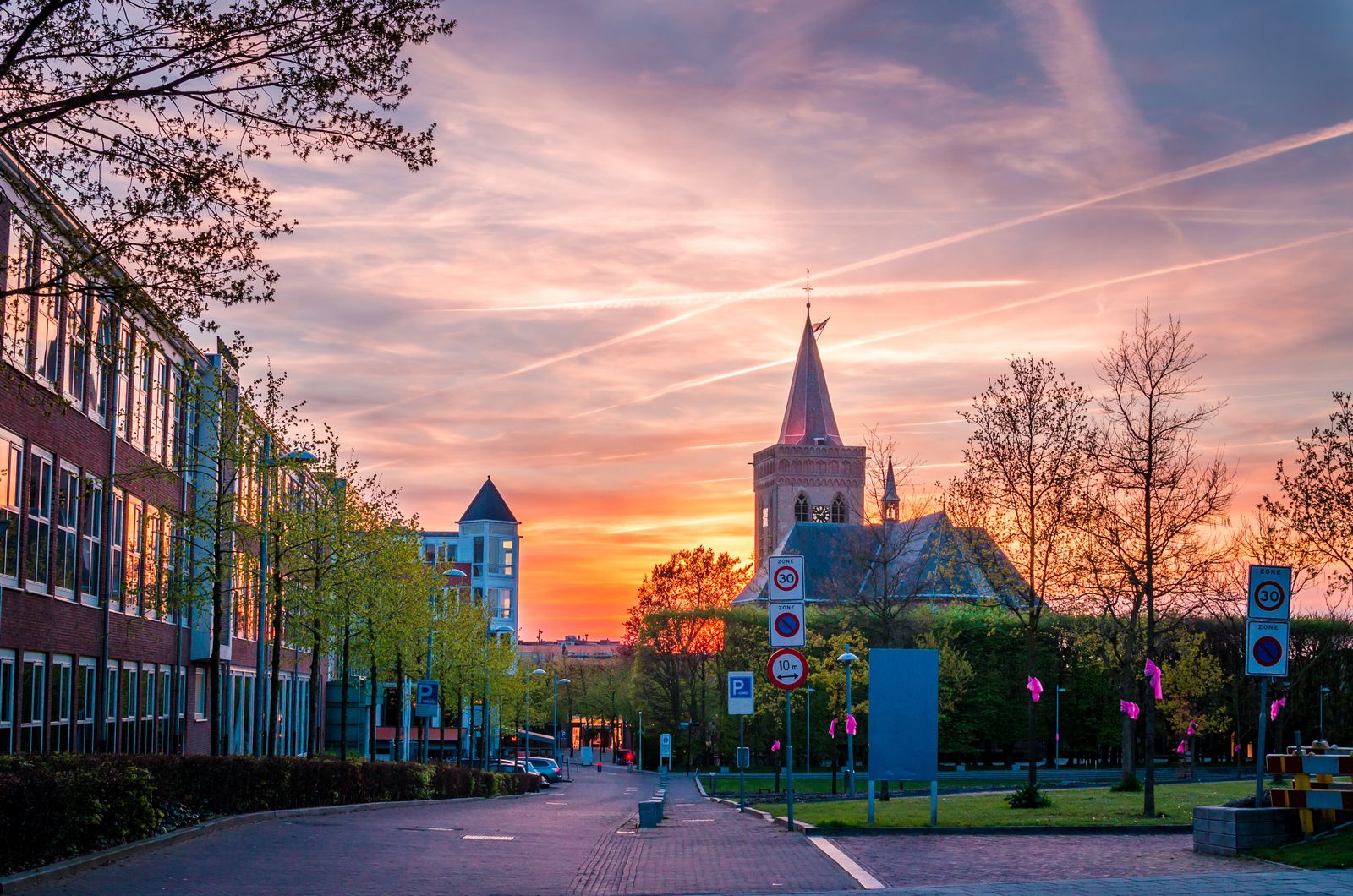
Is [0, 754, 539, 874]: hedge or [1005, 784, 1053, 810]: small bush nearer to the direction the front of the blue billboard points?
the hedge

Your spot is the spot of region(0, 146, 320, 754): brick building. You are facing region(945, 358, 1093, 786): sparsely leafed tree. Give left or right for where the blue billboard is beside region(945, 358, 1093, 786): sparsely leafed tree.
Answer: right

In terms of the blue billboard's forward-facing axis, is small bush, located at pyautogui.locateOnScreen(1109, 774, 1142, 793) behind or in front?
behind

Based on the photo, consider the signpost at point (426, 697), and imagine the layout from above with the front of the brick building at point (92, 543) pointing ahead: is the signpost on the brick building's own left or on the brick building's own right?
on the brick building's own left

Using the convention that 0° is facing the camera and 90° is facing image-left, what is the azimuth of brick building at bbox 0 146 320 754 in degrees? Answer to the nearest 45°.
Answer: approximately 315°

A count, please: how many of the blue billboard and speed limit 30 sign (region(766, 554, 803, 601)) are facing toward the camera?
2

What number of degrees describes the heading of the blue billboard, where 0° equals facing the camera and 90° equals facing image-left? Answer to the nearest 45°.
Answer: approximately 0°

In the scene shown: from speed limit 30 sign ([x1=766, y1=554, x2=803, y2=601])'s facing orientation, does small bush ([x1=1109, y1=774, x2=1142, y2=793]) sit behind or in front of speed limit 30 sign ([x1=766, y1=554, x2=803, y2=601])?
behind
